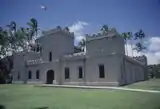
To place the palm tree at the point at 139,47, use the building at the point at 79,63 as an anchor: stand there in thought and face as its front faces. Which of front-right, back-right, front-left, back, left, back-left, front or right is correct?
back

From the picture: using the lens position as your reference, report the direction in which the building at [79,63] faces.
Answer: facing the viewer and to the left of the viewer
